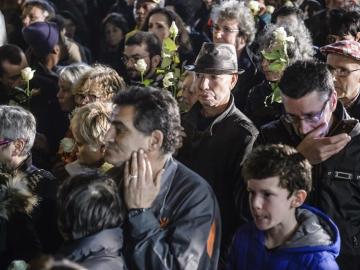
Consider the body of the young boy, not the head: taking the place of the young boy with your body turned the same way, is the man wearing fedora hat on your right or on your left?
on your right

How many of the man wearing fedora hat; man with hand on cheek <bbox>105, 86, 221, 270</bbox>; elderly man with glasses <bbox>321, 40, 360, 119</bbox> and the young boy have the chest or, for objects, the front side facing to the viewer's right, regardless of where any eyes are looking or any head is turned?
0

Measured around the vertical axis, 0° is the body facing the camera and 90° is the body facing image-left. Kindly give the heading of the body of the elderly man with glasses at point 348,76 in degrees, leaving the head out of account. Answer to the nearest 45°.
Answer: approximately 45°

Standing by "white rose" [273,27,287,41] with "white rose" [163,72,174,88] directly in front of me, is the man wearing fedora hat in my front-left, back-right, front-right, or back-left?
front-left

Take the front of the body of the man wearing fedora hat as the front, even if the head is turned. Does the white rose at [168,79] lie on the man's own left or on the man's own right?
on the man's own right

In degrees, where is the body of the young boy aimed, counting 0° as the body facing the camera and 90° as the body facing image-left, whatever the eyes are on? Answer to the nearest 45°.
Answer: approximately 45°

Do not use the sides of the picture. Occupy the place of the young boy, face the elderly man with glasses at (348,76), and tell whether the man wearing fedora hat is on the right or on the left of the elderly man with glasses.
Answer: left

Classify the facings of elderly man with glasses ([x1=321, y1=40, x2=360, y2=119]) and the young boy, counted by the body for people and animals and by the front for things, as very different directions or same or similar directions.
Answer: same or similar directions

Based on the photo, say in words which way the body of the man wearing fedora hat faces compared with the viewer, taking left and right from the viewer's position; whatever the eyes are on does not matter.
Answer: facing the viewer and to the left of the viewer

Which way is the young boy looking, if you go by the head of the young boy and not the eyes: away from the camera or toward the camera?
toward the camera

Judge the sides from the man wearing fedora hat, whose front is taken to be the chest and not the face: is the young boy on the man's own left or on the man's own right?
on the man's own left
